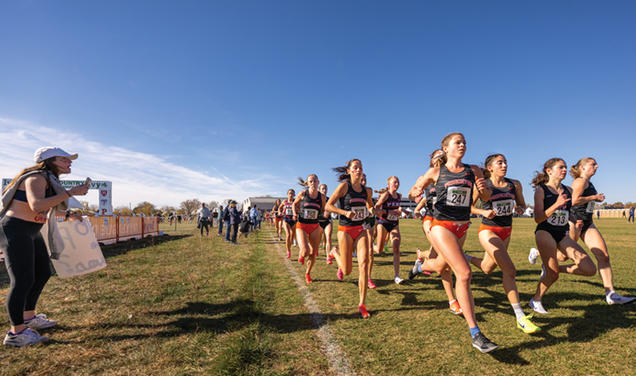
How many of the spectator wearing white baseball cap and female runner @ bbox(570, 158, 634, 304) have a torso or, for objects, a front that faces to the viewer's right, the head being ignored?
2

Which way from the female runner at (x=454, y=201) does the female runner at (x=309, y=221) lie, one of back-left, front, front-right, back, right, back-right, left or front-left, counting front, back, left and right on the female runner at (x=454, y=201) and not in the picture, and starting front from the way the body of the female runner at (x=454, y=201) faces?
back

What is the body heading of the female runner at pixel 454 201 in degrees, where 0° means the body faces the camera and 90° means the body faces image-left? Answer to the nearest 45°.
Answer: approximately 315°

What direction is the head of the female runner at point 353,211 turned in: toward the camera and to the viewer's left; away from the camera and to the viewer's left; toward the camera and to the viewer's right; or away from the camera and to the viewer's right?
toward the camera and to the viewer's right

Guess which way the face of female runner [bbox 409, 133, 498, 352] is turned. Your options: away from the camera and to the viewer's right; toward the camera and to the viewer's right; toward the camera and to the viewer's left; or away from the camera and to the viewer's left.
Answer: toward the camera and to the viewer's right

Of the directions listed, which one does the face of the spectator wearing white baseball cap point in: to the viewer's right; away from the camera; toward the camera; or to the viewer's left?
to the viewer's right

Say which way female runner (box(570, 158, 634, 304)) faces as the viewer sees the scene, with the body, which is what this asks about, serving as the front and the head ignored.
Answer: to the viewer's right

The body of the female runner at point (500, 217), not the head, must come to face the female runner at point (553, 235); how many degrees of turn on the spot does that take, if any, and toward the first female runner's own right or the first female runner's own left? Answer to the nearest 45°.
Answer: approximately 90° to the first female runner's own left

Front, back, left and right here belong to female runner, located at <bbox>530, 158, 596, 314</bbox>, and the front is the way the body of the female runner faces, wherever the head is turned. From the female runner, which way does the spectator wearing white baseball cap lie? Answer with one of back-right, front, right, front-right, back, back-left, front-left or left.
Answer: right

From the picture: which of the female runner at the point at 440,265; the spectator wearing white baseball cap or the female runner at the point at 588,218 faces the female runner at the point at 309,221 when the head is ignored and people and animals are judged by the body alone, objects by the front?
the spectator wearing white baseball cap

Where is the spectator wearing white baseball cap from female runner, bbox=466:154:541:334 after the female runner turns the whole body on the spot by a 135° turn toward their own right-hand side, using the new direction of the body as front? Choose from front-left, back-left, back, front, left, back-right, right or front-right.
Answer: front-left

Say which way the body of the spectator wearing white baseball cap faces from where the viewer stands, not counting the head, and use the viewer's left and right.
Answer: facing to the right of the viewer
